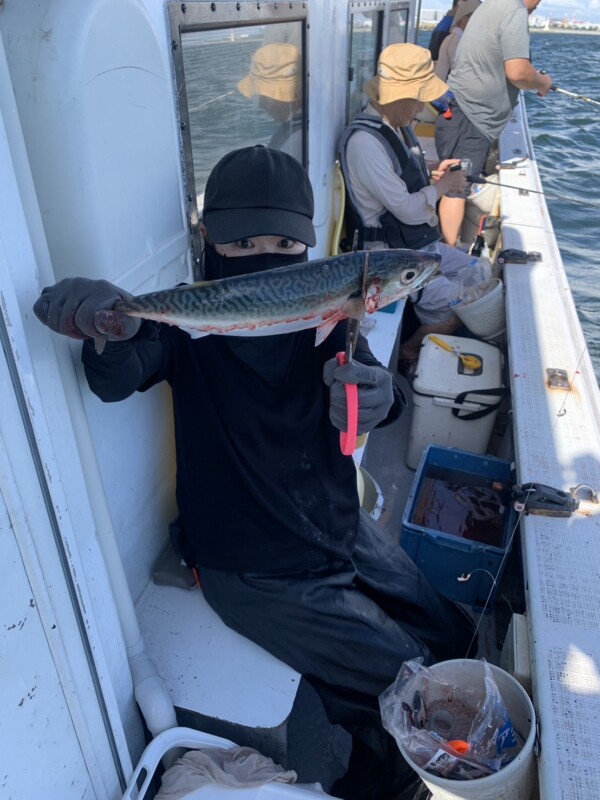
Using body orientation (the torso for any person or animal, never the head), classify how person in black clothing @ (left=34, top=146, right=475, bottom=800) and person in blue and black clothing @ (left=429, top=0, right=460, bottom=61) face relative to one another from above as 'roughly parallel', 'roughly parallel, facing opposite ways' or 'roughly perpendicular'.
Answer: roughly perpendicular

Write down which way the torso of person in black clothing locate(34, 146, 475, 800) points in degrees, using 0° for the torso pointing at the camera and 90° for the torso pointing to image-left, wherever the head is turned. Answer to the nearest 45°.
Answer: approximately 0°

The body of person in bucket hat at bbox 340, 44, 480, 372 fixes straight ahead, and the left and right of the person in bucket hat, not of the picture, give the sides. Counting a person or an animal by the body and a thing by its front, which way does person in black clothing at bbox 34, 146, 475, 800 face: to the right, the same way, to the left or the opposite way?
to the right

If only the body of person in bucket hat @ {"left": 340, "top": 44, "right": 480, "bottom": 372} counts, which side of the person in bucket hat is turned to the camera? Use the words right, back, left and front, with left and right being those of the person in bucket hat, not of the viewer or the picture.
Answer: right

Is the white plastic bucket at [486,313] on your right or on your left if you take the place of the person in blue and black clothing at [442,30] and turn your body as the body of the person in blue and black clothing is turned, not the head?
on your right

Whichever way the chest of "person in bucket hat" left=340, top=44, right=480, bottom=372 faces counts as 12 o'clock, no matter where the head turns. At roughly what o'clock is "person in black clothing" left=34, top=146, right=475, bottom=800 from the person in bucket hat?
The person in black clothing is roughly at 3 o'clock from the person in bucket hat.

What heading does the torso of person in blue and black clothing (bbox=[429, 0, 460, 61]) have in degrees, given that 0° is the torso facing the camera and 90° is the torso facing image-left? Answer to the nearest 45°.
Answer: approximately 270°

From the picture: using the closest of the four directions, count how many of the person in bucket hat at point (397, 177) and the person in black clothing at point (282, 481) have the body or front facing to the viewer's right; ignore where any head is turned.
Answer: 1

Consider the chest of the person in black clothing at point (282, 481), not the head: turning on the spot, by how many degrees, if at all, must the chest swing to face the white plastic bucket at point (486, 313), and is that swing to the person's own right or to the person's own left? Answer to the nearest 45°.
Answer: approximately 135° to the person's own left

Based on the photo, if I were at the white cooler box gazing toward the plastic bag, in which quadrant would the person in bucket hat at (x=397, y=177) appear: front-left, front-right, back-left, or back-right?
back-right

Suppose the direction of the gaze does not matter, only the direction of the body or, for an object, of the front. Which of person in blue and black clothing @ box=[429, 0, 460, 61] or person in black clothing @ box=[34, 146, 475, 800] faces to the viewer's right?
person in blue and black clothing @ box=[429, 0, 460, 61]
